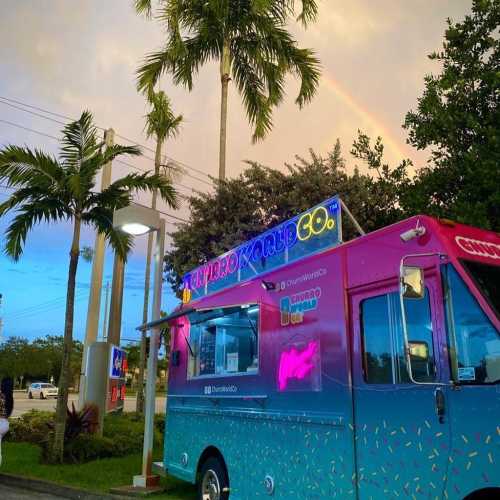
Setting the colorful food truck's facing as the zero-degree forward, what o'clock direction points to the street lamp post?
The street lamp post is roughly at 6 o'clock from the colorful food truck.

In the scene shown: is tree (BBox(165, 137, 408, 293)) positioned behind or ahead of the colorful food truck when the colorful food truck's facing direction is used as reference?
behind

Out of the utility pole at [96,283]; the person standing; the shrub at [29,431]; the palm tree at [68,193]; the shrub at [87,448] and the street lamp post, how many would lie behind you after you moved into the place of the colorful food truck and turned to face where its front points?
6

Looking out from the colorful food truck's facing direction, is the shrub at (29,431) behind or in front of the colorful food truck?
behind

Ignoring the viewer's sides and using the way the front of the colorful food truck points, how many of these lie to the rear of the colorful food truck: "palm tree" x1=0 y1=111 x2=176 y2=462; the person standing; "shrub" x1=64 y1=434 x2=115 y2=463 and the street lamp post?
4

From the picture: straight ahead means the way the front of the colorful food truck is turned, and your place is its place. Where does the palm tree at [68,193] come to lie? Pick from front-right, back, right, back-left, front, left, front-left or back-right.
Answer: back

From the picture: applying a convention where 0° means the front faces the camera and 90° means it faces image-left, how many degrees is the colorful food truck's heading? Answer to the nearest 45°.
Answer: approximately 315°

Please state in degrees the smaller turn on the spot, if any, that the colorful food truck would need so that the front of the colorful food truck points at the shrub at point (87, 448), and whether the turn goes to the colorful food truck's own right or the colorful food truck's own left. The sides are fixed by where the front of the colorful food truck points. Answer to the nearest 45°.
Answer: approximately 180°

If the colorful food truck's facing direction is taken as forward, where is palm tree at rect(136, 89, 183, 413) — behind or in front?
behind

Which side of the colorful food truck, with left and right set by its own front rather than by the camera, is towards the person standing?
back
